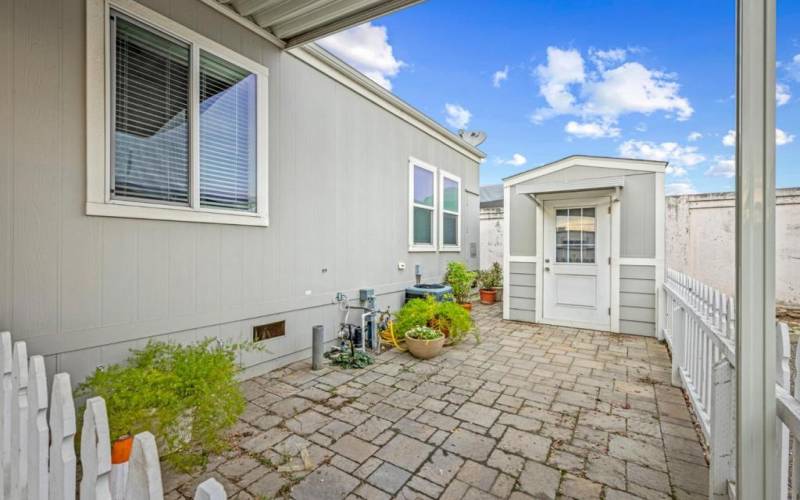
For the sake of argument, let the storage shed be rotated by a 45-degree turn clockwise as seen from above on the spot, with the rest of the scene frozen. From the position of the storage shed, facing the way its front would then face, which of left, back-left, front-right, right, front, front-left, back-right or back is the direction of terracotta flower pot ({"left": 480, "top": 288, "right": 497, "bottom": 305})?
right

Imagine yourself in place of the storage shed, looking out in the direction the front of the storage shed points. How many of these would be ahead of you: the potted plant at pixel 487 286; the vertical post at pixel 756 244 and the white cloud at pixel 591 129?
1

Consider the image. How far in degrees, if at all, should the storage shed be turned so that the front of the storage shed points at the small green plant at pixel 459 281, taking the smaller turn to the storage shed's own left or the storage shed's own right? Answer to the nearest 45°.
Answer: approximately 90° to the storage shed's own right

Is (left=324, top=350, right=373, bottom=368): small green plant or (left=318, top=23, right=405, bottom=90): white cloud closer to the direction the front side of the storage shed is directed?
the small green plant

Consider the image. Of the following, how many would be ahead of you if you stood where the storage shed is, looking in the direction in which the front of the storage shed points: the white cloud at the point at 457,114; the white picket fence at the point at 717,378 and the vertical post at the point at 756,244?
2

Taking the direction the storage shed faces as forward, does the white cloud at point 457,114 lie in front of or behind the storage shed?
behind

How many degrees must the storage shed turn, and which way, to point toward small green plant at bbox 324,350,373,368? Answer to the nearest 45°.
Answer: approximately 45° to its right

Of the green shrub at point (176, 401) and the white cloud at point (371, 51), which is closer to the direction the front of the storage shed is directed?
the green shrub

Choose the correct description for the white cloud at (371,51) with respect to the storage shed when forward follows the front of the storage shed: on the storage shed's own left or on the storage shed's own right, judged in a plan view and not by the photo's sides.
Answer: on the storage shed's own right

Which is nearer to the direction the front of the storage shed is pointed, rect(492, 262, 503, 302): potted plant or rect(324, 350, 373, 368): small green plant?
the small green plant

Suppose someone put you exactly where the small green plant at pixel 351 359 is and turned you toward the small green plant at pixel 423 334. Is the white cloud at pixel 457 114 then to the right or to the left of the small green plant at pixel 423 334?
left

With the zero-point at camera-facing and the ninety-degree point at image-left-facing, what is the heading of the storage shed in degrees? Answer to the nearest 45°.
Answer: approximately 0°

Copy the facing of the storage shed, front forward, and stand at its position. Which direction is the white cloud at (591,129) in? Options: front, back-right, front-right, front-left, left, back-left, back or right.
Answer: back

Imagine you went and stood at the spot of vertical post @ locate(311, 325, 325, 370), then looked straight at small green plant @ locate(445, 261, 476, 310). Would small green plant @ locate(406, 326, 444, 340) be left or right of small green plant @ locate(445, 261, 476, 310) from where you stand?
right

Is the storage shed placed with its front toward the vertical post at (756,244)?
yes
